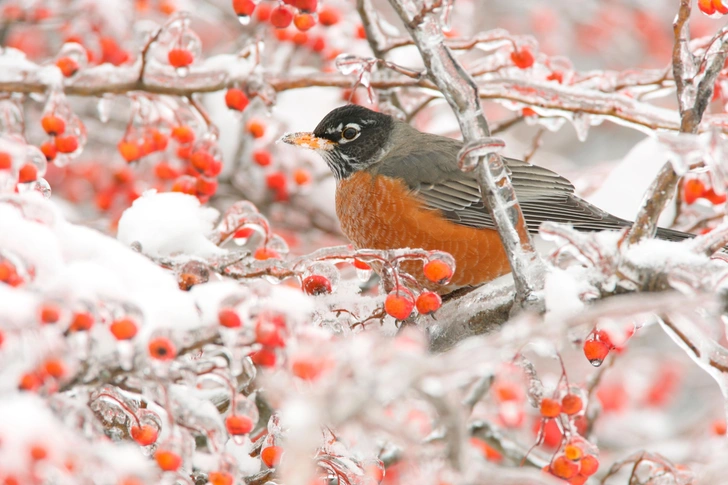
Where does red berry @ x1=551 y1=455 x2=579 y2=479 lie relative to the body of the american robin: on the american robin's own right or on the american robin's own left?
on the american robin's own left

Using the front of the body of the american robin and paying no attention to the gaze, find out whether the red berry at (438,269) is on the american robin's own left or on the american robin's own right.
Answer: on the american robin's own left

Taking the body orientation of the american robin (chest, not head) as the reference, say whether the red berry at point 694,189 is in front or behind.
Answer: behind

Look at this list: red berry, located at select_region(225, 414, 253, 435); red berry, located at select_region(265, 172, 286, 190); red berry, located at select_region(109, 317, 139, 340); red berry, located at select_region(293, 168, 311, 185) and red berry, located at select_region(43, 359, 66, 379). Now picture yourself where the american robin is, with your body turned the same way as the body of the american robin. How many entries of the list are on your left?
3

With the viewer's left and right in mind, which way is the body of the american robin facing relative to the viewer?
facing to the left of the viewer

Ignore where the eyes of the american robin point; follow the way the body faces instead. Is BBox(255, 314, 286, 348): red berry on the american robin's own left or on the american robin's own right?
on the american robin's own left
